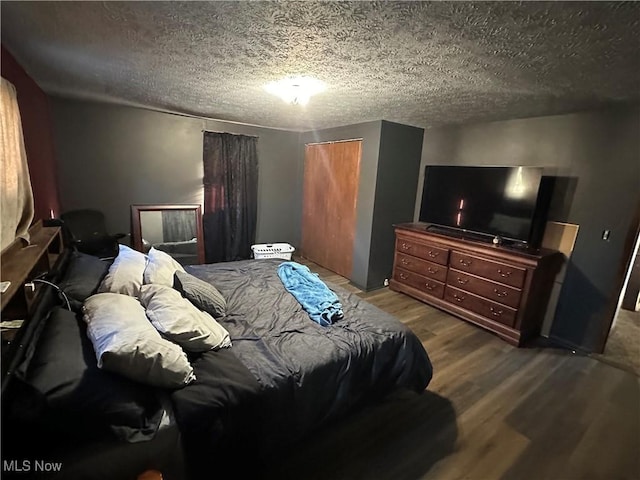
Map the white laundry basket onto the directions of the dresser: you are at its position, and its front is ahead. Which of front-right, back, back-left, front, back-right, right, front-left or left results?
front-right

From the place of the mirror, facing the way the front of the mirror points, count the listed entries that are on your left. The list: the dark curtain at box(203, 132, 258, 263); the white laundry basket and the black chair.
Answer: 2

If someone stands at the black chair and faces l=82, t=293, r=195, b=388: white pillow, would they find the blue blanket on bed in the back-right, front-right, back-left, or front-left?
front-left

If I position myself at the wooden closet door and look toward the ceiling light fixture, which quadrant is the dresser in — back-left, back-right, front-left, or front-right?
front-left

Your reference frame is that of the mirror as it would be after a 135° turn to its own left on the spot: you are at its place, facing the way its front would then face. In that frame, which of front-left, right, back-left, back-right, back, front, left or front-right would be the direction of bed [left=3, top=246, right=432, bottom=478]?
back-right

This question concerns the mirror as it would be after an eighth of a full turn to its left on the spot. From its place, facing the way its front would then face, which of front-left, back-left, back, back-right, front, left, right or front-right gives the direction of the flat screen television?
front

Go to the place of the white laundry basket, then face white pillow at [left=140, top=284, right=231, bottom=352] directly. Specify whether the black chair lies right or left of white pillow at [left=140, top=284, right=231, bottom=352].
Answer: right

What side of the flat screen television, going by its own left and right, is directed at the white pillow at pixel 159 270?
front

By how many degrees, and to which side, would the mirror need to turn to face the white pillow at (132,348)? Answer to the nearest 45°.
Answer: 0° — it already faces it

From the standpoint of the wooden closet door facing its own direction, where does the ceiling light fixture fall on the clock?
The ceiling light fixture is roughly at 11 o'clock from the wooden closet door.

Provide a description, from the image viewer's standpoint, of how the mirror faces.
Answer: facing the viewer

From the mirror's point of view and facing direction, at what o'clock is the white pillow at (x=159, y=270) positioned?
The white pillow is roughly at 12 o'clock from the mirror.

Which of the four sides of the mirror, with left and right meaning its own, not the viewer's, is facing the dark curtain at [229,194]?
left

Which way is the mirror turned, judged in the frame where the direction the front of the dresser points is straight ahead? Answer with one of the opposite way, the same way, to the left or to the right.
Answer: to the left

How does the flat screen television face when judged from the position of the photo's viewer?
facing the viewer and to the left of the viewer
